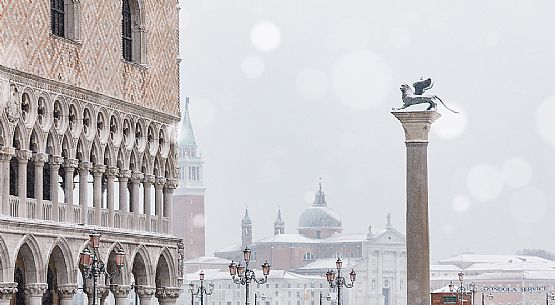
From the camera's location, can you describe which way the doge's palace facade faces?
facing the viewer and to the right of the viewer

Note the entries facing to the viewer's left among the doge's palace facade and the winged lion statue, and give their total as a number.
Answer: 1

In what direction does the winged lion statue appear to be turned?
to the viewer's left

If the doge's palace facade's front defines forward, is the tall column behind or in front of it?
in front
